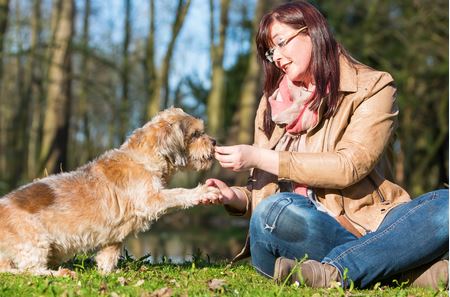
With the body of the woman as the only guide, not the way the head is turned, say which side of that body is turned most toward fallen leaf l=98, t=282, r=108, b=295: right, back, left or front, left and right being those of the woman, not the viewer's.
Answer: front

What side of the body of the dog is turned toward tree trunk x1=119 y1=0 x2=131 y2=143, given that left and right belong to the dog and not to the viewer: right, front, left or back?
left

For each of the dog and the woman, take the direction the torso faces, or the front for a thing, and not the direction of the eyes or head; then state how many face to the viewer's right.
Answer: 1

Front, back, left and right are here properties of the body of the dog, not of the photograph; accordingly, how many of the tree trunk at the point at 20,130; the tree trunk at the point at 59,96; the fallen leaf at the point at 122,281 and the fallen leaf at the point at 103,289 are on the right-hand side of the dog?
2

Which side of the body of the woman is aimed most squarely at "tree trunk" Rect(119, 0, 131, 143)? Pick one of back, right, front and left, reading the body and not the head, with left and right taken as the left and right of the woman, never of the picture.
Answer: right

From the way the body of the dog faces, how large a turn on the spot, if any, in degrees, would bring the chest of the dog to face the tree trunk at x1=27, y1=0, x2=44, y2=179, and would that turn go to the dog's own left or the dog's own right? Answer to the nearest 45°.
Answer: approximately 90° to the dog's own left

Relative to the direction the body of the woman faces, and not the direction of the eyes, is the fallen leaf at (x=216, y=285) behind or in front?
in front

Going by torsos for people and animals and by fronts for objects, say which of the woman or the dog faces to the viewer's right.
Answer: the dog

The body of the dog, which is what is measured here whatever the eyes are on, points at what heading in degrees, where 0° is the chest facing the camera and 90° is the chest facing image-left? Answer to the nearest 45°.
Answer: approximately 270°

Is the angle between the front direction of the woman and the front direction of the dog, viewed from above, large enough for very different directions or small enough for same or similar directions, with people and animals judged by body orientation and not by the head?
very different directions

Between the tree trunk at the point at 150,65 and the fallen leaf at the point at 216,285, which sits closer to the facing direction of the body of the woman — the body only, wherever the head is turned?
the fallen leaf

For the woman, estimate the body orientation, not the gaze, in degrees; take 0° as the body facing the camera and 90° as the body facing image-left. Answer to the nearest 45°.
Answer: approximately 45°
